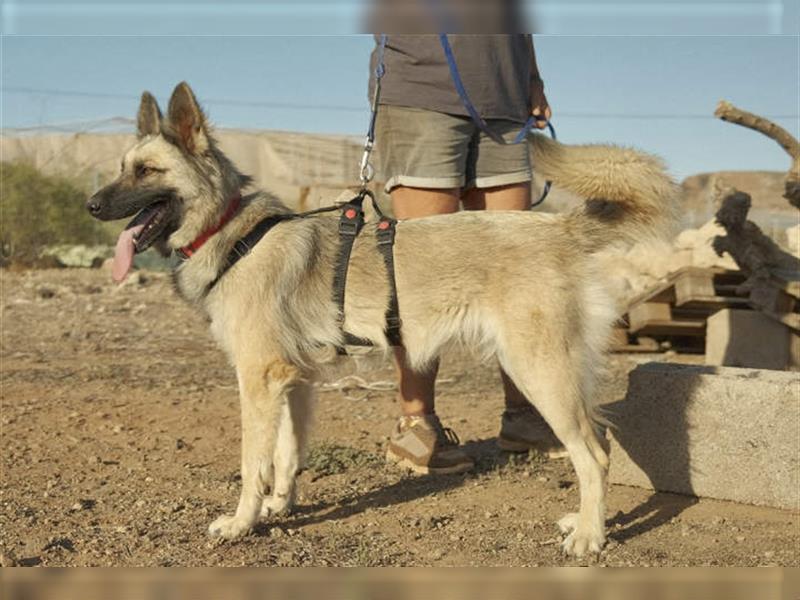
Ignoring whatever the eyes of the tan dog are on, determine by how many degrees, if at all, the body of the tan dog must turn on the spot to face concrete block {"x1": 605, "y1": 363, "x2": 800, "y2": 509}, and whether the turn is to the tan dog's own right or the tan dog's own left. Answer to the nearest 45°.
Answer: approximately 180°

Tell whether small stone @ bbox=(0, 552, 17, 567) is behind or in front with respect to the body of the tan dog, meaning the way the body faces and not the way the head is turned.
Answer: in front

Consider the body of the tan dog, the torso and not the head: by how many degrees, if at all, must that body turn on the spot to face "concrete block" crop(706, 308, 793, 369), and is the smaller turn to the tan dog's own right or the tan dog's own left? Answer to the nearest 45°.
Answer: approximately 135° to the tan dog's own right

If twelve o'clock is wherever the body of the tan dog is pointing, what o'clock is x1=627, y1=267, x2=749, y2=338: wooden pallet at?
The wooden pallet is roughly at 4 o'clock from the tan dog.

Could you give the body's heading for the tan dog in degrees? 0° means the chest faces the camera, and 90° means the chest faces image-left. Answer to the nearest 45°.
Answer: approximately 90°

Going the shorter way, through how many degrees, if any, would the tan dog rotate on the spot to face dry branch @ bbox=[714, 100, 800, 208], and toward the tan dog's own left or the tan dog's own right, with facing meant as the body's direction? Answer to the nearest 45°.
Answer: approximately 135° to the tan dog's own right

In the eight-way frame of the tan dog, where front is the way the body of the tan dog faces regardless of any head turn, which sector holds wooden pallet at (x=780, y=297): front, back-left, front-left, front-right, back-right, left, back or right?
back-right
